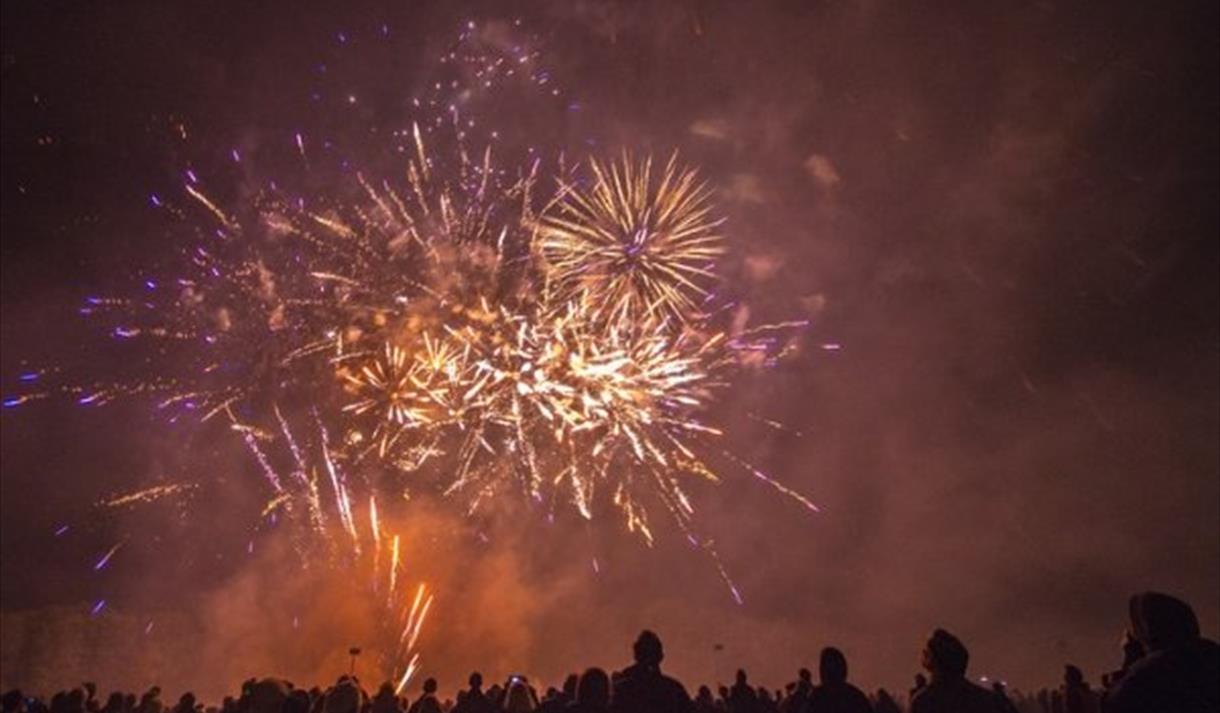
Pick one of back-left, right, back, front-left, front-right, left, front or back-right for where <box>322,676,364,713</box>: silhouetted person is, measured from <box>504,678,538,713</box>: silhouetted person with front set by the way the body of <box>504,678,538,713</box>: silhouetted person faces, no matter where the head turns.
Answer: back-left

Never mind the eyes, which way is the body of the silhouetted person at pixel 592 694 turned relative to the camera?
away from the camera

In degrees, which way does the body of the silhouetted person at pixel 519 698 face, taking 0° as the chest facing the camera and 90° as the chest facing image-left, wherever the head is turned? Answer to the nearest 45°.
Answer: approximately 180°

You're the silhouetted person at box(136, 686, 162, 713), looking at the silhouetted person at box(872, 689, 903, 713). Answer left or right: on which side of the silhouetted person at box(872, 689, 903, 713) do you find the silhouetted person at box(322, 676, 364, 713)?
right

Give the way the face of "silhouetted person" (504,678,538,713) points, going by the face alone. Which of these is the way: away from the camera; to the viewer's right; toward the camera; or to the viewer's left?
away from the camera

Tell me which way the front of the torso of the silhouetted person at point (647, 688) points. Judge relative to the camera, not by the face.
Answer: away from the camera

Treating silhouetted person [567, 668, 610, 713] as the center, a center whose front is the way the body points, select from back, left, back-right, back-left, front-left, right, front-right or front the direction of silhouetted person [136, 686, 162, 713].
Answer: front-left

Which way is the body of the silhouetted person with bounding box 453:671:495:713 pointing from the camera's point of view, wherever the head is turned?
away from the camera

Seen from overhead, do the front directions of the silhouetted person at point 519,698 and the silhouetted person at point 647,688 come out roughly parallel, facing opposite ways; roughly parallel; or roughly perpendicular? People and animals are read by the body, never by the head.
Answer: roughly parallel

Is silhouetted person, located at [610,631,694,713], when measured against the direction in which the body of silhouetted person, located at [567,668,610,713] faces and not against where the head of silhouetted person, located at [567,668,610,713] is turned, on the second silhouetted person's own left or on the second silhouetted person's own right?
on the second silhouetted person's own right

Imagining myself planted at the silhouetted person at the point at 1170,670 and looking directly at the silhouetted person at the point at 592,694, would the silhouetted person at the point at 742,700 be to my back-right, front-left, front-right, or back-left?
front-right

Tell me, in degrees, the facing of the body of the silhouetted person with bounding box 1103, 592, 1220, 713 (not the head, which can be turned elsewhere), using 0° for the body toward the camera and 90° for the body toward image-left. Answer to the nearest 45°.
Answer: approximately 135°

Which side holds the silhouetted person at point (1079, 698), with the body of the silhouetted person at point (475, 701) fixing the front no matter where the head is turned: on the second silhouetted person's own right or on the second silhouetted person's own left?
on the second silhouetted person's own right
